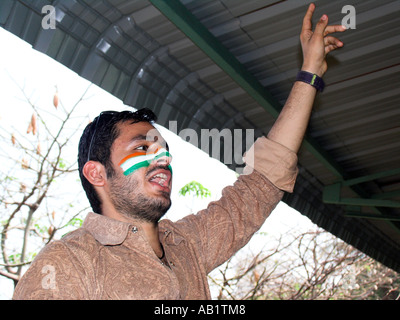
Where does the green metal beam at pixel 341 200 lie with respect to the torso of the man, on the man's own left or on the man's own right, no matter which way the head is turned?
on the man's own left

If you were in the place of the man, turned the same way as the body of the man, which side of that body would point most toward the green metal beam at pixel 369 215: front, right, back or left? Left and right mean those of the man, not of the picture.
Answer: left

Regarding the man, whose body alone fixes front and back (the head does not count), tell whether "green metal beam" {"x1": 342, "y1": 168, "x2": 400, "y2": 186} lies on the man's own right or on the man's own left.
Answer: on the man's own left

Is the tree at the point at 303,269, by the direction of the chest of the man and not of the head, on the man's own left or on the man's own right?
on the man's own left

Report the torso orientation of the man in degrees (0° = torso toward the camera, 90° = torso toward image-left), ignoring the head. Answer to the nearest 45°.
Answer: approximately 315°

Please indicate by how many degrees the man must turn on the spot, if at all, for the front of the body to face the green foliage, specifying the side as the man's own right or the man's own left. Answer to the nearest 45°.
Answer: approximately 135° to the man's own left
